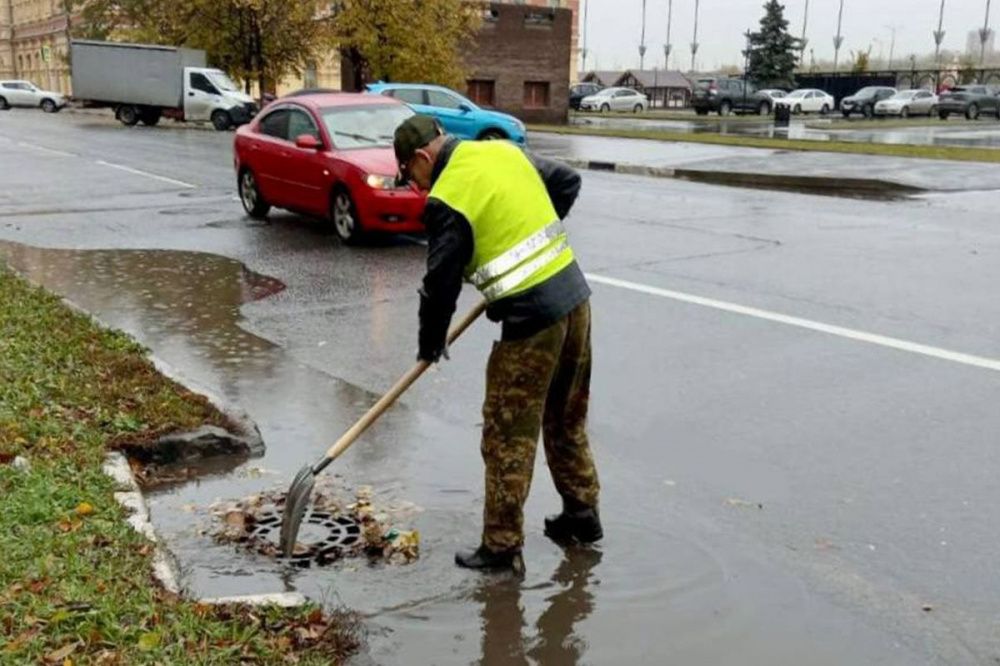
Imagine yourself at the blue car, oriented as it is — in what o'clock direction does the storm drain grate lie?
The storm drain grate is roughly at 3 o'clock from the blue car.

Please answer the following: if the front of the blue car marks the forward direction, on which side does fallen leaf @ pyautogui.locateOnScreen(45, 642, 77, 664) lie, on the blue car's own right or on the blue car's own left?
on the blue car's own right

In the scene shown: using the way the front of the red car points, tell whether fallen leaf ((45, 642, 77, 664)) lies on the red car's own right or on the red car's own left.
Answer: on the red car's own right

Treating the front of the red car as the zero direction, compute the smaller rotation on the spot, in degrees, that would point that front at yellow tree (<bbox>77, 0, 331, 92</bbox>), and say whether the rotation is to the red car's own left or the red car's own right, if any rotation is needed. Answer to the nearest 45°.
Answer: approximately 135° to the red car's own left

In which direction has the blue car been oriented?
to the viewer's right

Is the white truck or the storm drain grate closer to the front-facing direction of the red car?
the storm drain grate

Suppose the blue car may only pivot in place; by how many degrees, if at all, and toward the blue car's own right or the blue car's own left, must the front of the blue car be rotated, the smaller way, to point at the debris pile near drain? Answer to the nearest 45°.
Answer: approximately 90° to the blue car's own right

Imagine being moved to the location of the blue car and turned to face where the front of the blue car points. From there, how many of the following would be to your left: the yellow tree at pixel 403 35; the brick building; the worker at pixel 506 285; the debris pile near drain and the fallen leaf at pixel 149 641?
2

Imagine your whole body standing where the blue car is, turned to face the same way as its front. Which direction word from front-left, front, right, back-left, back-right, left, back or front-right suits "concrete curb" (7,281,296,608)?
right

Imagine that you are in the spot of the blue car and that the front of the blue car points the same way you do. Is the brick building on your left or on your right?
on your left

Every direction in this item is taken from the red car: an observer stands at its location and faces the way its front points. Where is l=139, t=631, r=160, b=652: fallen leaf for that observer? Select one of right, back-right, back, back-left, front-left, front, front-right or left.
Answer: front-right

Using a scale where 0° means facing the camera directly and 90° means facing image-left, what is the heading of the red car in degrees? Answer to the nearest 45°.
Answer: approximately 315°

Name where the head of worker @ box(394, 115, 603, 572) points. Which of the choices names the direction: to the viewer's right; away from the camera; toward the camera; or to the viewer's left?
to the viewer's left

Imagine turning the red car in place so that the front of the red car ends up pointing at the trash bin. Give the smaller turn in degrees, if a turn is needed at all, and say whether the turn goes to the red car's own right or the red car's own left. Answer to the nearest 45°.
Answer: approximately 90° to the red car's own left

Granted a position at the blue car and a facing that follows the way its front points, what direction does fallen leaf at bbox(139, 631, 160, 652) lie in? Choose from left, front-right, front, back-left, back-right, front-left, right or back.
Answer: right

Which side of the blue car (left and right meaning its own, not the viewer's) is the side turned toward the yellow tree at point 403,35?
left
